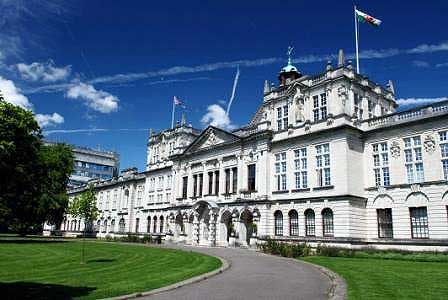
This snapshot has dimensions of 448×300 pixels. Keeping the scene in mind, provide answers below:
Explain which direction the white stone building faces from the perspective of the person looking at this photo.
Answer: facing the viewer and to the left of the viewer

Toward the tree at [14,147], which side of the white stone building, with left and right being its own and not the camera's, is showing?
front
